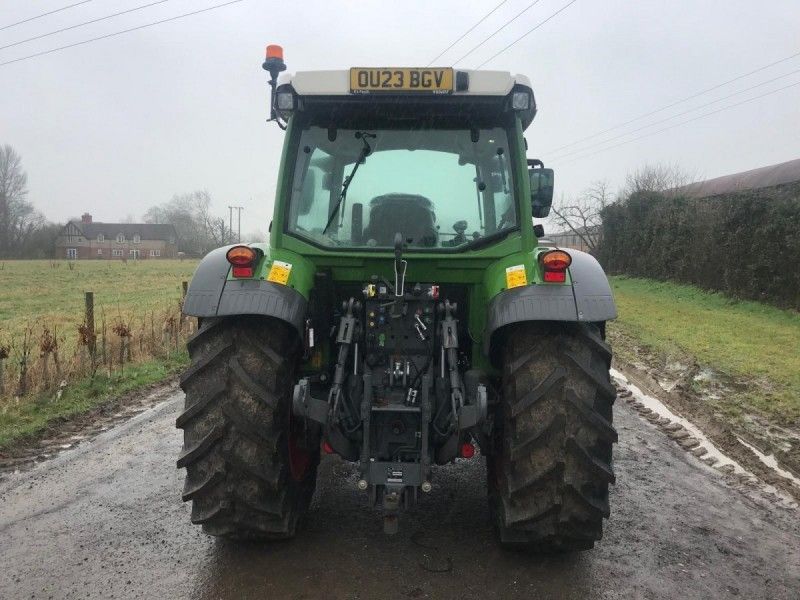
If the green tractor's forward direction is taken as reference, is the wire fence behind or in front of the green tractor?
in front

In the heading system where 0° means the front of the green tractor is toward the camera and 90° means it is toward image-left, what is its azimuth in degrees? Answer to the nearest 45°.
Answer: approximately 180°

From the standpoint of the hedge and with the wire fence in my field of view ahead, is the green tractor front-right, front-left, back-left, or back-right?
front-left

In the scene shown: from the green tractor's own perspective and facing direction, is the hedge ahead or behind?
ahead
